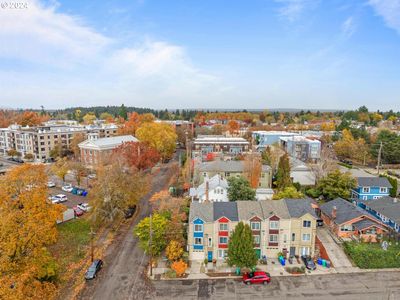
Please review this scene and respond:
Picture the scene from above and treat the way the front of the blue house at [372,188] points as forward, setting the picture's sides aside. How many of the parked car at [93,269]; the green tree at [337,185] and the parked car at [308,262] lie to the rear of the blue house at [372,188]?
0

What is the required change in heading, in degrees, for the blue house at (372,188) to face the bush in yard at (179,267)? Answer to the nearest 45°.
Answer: approximately 45° to its right

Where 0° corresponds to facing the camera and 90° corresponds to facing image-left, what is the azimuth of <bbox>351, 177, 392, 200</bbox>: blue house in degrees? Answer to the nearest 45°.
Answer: approximately 0°

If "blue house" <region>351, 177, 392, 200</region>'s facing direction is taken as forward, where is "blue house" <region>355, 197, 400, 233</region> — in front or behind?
in front

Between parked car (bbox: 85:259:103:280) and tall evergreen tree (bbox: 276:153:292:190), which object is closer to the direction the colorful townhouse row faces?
the parked car

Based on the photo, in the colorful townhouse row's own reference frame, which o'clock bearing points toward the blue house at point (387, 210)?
The blue house is roughly at 8 o'clock from the colorful townhouse row.

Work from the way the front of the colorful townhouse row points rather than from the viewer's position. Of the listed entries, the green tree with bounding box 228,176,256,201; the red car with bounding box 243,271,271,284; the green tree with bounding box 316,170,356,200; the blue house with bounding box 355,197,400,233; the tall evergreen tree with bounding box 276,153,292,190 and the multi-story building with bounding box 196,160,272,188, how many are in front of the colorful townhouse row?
1

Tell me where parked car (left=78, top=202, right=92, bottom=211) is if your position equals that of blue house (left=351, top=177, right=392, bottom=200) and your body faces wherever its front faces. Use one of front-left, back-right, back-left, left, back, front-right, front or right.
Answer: front-right

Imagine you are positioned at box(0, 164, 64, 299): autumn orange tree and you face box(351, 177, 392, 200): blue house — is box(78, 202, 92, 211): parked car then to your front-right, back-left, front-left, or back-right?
front-left

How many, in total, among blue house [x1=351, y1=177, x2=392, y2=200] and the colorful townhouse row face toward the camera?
2

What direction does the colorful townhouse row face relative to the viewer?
toward the camera

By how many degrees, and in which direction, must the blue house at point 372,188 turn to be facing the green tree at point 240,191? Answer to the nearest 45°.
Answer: approximately 45° to its right

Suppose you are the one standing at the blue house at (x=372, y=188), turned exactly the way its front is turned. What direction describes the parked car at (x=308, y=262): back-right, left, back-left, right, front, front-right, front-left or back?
front

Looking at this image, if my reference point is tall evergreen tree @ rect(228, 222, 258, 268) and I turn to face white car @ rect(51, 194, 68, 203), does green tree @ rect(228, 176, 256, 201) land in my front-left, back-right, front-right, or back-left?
front-right

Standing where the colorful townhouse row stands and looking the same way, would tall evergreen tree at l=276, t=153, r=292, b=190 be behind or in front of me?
behind

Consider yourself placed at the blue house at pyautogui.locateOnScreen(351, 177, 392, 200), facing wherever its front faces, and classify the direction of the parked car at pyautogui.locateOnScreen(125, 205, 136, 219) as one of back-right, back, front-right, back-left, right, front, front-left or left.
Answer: front-right

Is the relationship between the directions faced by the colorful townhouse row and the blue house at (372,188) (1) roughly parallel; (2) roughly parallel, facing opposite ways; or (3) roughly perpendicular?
roughly parallel
